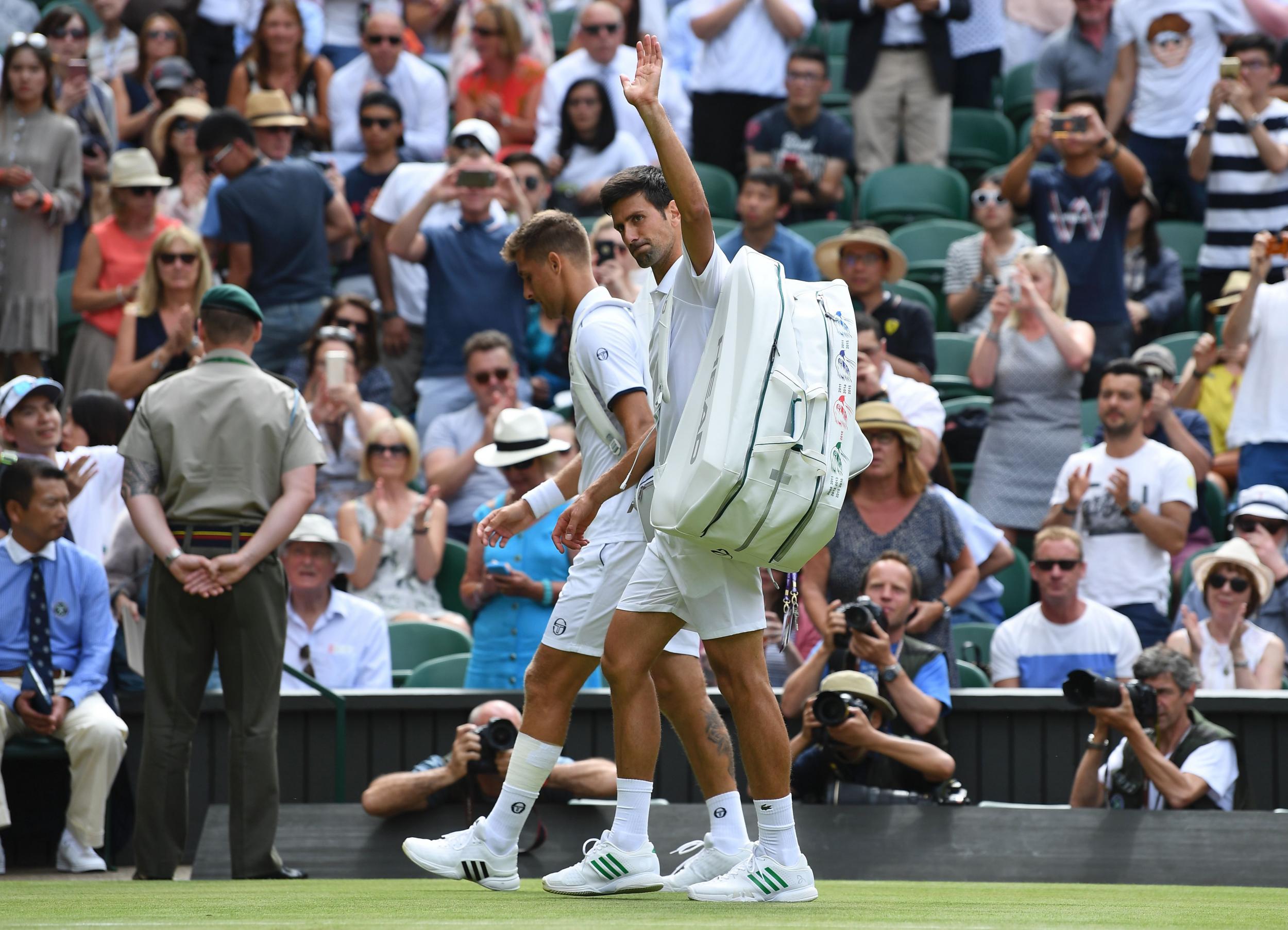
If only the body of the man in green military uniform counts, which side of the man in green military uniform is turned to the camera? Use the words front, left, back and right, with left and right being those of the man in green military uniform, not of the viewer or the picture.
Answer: back

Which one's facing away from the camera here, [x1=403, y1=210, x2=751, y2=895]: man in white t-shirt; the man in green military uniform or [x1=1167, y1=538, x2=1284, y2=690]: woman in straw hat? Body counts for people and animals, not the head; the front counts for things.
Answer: the man in green military uniform

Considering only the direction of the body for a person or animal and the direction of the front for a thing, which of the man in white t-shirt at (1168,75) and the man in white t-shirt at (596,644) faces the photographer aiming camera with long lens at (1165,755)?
the man in white t-shirt at (1168,75)

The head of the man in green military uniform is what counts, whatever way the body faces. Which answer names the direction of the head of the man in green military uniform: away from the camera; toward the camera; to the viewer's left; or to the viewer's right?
away from the camera

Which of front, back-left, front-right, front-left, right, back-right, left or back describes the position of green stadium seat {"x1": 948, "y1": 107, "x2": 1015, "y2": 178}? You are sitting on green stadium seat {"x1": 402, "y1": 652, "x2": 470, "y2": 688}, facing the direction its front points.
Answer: back-left

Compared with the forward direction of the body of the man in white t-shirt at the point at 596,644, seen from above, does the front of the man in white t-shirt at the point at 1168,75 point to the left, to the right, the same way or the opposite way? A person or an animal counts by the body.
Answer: to the left

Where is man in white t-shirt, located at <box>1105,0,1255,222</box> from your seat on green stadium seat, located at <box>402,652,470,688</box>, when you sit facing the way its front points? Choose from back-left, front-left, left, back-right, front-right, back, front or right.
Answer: back-left

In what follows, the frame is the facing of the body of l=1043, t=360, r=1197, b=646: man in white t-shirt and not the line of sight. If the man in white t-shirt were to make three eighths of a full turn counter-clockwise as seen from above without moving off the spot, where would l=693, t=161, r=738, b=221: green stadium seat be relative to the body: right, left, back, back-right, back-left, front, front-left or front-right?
back-left

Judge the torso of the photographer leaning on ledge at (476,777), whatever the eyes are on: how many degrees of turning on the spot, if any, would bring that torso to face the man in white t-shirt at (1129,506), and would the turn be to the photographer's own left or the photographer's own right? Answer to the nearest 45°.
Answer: approximately 135° to the photographer's own left

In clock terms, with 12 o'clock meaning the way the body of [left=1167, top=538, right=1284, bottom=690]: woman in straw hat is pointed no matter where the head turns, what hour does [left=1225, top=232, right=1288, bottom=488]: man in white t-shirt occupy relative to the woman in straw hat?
The man in white t-shirt is roughly at 6 o'clock from the woman in straw hat.

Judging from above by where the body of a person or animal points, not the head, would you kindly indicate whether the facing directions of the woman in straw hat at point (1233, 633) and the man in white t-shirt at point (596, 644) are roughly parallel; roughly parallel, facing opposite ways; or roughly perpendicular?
roughly perpendicular

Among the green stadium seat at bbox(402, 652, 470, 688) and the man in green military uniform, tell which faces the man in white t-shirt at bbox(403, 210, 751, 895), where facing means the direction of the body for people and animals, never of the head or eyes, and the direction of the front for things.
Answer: the green stadium seat

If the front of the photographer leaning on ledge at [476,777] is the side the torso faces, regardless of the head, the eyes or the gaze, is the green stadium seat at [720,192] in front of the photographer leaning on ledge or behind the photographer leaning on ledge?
behind
